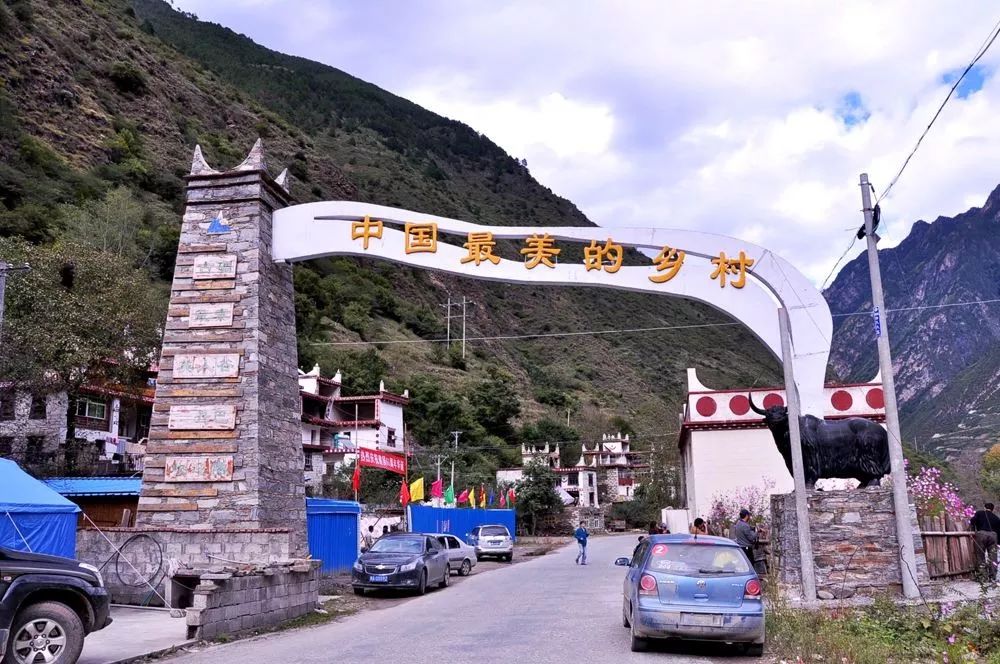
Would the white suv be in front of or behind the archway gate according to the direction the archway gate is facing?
behind

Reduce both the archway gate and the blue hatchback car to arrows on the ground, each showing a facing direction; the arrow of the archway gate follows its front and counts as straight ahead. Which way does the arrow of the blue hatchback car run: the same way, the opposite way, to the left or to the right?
the opposite way

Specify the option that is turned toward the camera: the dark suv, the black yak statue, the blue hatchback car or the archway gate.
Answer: the archway gate

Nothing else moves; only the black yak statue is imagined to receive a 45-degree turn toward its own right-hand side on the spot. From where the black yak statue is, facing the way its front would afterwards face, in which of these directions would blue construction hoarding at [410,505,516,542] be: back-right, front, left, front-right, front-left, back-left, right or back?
front

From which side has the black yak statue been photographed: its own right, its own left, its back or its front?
left

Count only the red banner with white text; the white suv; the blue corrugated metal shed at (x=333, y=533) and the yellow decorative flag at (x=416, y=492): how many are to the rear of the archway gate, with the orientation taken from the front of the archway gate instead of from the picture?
4

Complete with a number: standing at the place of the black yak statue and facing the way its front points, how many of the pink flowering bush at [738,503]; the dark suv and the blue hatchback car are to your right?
1

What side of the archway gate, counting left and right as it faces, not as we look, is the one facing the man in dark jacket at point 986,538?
left

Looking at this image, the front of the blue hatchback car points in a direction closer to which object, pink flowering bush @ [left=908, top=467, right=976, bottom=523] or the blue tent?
the pink flowering bush

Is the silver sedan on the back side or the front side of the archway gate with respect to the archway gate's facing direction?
on the back side

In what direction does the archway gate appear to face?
toward the camera

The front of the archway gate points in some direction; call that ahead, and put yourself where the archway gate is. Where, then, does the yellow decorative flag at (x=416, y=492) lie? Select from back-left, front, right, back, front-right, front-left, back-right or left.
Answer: back

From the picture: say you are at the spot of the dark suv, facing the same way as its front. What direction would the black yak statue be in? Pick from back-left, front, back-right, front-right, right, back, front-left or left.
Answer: front

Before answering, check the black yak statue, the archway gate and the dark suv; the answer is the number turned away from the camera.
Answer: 0

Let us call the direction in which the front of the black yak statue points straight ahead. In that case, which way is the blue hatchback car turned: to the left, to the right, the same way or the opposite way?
to the right

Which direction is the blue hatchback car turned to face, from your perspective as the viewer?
facing away from the viewer
